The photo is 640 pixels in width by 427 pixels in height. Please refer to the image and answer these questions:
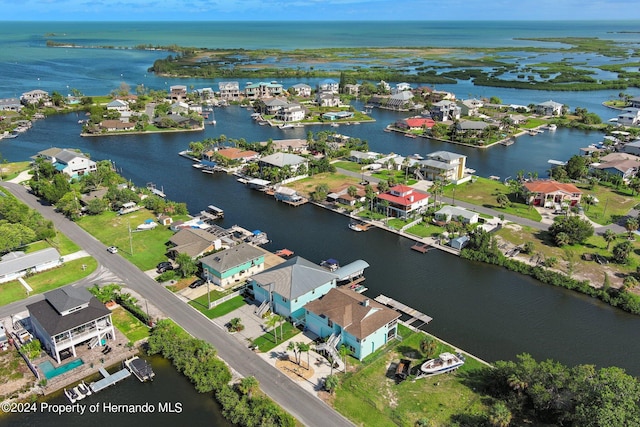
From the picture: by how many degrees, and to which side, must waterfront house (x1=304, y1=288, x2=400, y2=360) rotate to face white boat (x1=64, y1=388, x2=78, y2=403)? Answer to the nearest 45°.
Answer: approximately 45° to its right

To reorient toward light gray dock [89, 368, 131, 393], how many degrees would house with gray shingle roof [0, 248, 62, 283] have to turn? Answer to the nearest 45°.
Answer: approximately 45° to its right

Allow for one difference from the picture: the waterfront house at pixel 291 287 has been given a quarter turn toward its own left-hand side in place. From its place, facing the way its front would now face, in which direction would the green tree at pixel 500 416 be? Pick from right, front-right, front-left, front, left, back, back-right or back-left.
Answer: front

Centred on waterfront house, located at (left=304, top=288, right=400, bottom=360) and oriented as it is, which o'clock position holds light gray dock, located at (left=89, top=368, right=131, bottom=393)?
The light gray dock is roughly at 1 o'clock from the waterfront house.

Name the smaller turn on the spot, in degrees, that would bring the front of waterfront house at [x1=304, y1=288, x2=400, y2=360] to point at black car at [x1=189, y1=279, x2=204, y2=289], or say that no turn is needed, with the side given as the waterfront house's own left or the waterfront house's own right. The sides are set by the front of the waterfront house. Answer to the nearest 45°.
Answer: approximately 90° to the waterfront house's own right

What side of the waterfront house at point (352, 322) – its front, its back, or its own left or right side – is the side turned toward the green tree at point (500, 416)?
left

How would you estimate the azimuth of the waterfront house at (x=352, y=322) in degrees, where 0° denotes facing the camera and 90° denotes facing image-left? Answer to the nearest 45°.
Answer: approximately 45°

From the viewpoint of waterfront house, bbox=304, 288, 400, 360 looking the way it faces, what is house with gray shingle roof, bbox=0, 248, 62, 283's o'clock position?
The house with gray shingle roof is roughly at 2 o'clock from the waterfront house.

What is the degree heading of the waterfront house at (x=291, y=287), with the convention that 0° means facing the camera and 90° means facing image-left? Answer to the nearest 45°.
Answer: approximately 45°
